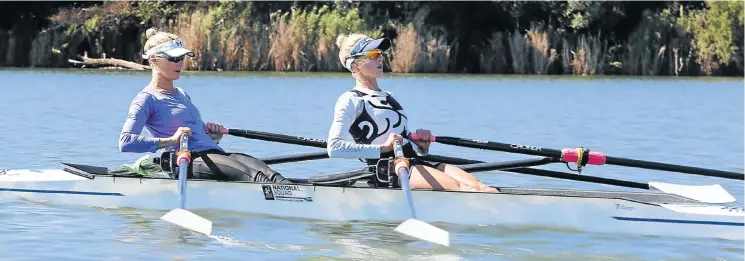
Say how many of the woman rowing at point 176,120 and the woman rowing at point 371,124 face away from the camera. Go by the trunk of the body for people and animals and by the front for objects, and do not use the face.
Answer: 0

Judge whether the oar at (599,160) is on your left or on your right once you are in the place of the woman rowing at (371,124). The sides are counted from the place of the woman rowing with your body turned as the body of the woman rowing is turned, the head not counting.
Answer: on your left
